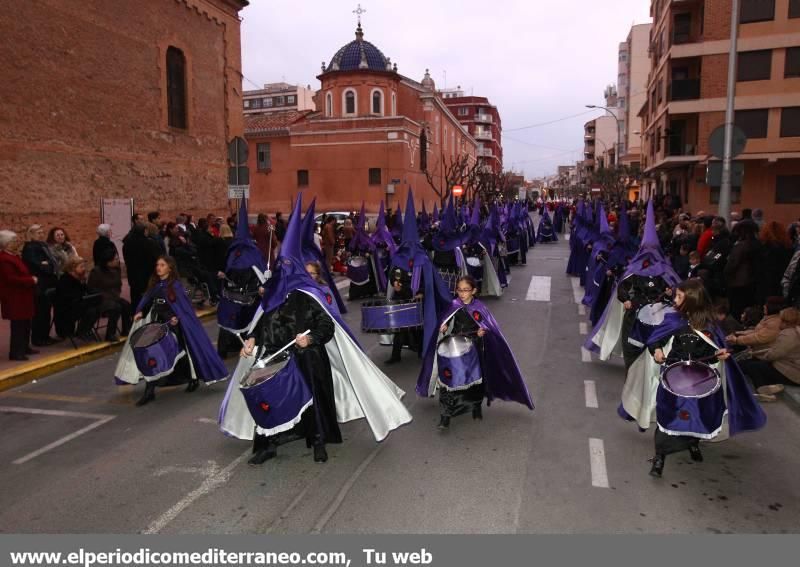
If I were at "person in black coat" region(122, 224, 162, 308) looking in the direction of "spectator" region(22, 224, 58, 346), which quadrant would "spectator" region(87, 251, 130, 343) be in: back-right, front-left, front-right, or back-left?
front-left

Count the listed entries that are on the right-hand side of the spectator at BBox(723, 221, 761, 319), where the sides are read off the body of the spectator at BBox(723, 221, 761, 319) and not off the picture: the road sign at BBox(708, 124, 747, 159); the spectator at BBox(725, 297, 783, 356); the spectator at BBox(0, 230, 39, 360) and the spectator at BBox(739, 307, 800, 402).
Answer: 1

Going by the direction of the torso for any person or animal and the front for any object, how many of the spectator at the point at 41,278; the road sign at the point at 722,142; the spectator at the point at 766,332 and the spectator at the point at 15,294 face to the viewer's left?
1

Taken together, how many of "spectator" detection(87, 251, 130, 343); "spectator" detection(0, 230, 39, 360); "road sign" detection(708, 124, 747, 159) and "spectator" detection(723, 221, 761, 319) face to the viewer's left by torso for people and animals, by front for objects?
1

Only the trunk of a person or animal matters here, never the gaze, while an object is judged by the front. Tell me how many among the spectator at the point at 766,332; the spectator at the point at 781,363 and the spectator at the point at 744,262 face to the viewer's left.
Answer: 3

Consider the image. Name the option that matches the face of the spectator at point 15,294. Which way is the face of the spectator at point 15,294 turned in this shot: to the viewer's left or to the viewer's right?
to the viewer's right

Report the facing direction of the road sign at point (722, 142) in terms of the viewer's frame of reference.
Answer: facing away from the viewer

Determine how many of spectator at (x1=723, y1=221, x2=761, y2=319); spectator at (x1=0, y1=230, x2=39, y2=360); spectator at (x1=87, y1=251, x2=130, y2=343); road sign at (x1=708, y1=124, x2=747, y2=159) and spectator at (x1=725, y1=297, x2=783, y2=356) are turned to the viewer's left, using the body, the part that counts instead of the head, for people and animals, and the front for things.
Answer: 2

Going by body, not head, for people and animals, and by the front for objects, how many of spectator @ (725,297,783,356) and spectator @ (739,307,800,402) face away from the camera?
0

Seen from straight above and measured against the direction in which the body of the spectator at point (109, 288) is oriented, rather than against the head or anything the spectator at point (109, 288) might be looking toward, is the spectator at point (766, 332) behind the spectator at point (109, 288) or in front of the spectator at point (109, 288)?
in front

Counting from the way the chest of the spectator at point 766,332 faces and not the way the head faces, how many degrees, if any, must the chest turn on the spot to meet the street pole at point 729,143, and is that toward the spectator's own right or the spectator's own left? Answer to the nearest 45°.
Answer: approximately 90° to the spectator's own right

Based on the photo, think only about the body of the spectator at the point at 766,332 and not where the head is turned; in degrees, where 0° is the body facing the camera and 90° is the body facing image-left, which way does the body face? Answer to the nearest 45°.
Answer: approximately 90°

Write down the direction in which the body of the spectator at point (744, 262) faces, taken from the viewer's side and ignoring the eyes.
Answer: to the viewer's left
